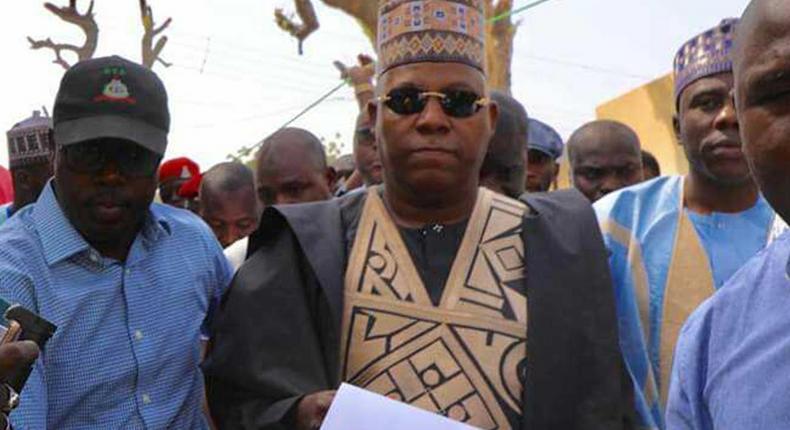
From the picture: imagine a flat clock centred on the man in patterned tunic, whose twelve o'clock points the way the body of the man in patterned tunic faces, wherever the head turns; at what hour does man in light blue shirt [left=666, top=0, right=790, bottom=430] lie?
The man in light blue shirt is roughly at 11 o'clock from the man in patterned tunic.

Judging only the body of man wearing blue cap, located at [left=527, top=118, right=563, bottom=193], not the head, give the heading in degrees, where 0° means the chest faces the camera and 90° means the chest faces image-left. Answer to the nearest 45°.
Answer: approximately 0°

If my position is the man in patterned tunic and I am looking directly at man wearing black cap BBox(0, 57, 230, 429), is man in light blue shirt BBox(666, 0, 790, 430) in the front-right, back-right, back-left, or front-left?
back-left

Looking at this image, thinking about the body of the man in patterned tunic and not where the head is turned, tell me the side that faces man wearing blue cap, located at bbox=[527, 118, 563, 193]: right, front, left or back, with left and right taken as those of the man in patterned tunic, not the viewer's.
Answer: back

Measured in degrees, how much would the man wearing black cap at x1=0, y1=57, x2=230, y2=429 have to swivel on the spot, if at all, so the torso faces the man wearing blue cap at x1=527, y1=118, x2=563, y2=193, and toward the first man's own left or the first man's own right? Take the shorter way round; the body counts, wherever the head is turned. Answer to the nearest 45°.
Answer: approximately 135° to the first man's own left

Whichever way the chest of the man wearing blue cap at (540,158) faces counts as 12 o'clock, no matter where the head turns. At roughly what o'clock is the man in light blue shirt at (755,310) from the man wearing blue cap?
The man in light blue shirt is roughly at 12 o'clock from the man wearing blue cap.

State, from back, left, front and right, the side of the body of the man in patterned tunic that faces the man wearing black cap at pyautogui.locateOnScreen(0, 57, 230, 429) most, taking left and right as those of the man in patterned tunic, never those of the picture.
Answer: right

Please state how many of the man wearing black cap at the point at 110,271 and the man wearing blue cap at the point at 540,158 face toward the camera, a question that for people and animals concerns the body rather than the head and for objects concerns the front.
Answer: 2
